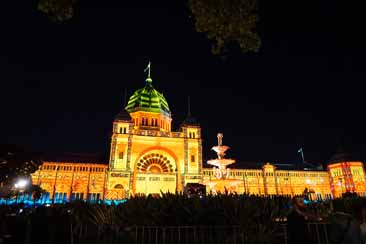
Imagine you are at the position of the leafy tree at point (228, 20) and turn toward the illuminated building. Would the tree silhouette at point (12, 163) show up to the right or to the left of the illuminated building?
left

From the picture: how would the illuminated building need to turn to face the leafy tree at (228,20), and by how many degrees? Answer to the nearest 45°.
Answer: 0° — it already faces it

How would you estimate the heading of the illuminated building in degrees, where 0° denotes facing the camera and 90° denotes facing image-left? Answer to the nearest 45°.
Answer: approximately 0°
